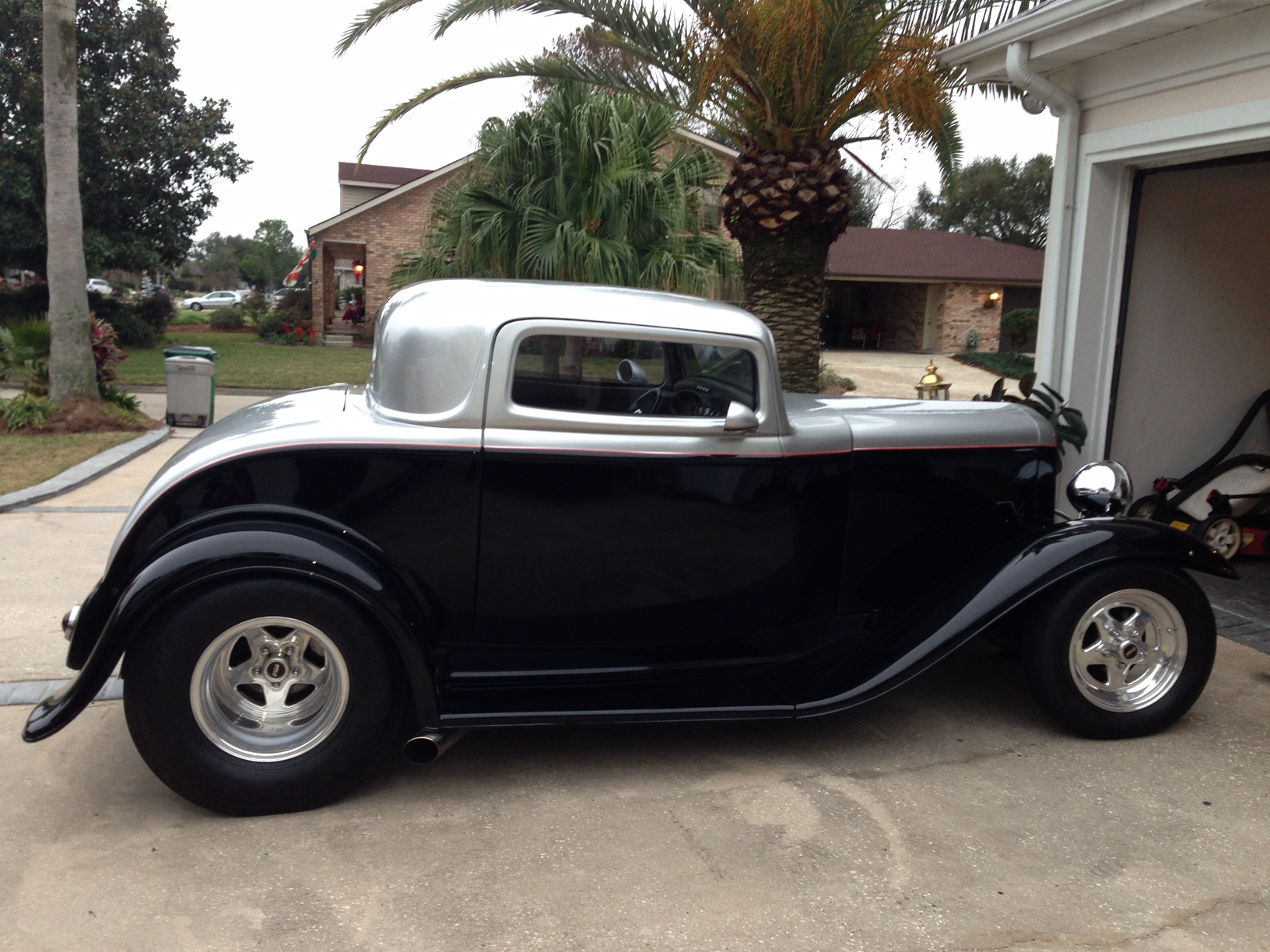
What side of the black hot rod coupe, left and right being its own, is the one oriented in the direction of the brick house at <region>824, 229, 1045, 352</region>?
left

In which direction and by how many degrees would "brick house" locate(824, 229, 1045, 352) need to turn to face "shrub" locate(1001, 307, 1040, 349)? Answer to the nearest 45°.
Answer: approximately 45° to its left

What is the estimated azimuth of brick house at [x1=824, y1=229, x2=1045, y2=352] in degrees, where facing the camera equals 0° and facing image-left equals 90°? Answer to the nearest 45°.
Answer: approximately 0°

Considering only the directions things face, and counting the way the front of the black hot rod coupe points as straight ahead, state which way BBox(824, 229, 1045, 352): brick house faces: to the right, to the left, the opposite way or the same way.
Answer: to the right

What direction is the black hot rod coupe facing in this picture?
to the viewer's right

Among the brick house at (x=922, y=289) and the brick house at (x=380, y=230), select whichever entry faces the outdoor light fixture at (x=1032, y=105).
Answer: the brick house at (x=922, y=289)

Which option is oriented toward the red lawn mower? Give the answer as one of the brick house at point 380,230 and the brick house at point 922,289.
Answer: the brick house at point 922,289

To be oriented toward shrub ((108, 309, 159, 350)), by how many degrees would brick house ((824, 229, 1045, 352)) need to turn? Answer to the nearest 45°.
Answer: approximately 45° to its right

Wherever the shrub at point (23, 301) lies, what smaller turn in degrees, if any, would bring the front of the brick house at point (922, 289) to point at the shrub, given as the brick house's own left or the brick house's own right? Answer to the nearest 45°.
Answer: approximately 45° to the brick house's own right
